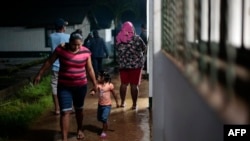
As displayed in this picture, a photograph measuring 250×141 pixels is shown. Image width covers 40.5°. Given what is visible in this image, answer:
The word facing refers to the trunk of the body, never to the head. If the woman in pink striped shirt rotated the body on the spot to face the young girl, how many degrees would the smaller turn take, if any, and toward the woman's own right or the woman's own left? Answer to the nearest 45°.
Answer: approximately 135° to the woman's own left

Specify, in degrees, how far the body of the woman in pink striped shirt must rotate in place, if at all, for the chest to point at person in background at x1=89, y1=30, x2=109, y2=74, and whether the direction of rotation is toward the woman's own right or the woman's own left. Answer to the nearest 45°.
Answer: approximately 180°

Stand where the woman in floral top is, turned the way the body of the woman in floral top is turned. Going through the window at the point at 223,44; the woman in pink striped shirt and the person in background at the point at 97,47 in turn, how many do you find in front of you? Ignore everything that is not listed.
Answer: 1

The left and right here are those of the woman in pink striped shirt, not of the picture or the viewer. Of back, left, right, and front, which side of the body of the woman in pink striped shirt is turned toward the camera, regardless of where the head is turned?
front
